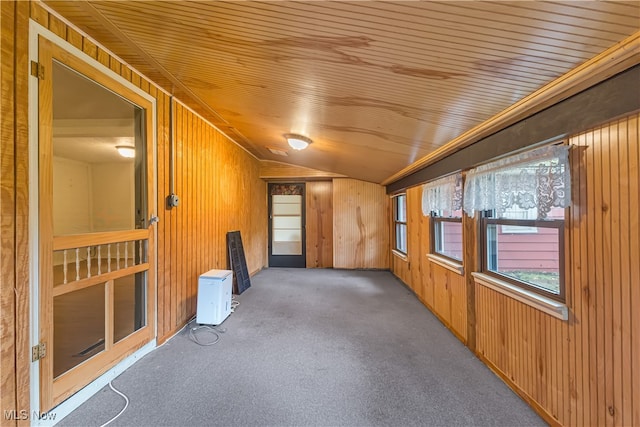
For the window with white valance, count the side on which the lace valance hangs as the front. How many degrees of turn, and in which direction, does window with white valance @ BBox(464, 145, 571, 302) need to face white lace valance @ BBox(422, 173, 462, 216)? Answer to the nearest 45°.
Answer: approximately 90° to its right

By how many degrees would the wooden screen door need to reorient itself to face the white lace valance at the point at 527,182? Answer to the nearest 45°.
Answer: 0° — it already faces it

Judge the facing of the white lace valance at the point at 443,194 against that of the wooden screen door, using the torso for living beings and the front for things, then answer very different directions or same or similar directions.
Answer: very different directions

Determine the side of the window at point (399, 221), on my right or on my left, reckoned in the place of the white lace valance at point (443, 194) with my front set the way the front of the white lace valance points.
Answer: on my right

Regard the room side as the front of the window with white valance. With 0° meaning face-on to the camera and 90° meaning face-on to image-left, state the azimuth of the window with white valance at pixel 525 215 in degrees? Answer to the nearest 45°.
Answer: approximately 45°

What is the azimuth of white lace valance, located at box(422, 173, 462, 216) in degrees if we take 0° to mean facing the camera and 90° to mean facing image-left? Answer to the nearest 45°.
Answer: approximately 45°

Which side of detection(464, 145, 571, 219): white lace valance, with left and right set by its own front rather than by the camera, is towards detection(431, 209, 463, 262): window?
right

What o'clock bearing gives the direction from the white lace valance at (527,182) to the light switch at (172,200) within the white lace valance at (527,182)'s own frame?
The light switch is roughly at 1 o'clock from the white lace valance.

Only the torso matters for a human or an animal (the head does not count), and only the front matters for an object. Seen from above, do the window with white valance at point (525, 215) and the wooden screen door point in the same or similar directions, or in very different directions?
very different directions

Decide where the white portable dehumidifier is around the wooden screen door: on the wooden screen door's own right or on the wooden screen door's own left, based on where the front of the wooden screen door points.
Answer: on the wooden screen door's own left

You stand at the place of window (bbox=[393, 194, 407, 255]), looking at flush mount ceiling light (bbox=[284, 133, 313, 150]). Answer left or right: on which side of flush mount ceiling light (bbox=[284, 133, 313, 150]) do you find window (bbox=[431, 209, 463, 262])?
left

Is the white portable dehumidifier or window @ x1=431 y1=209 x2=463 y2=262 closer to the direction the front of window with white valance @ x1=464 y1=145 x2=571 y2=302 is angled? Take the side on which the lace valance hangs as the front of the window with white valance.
the white portable dehumidifier

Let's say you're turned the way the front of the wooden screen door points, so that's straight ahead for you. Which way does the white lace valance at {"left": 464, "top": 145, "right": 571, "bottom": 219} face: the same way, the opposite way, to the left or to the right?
the opposite way

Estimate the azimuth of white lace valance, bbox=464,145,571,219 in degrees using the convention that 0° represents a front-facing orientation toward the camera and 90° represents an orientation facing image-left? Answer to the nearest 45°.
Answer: approximately 45°

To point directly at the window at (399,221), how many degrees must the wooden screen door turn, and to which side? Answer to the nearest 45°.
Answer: approximately 45° to its left

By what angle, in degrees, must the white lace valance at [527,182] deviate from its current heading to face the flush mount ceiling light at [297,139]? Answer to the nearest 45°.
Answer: approximately 45° to its right

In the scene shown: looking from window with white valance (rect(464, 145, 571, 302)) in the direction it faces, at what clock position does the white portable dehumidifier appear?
The white portable dehumidifier is roughly at 1 o'clock from the window with white valance.
